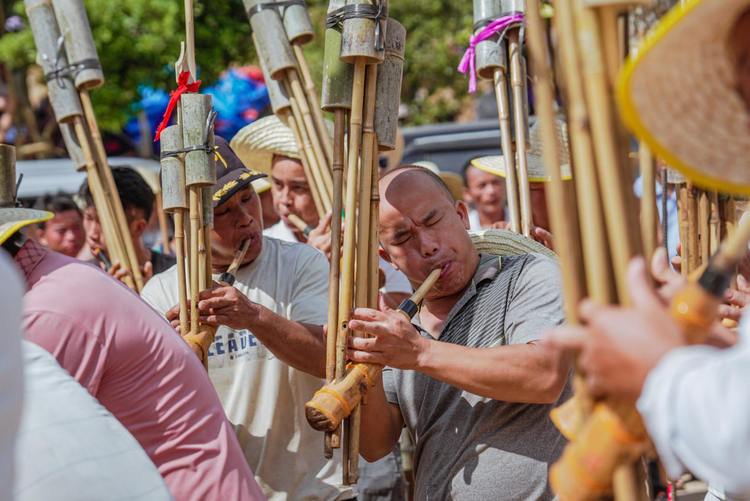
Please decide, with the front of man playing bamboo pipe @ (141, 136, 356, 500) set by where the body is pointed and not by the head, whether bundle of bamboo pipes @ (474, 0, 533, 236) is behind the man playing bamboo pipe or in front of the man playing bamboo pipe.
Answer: behind

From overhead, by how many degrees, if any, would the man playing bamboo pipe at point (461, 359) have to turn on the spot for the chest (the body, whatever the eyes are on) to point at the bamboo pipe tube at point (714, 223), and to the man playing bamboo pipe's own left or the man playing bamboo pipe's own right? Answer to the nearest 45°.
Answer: approximately 180°

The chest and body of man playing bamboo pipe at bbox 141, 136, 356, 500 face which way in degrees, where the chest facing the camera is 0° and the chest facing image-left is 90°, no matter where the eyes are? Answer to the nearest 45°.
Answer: approximately 45°

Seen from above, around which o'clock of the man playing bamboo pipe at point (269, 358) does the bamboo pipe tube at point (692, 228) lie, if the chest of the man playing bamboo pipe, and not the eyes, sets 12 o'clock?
The bamboo pipe tube is roughly at 8 o'clock from the man playing bamboo pipe.

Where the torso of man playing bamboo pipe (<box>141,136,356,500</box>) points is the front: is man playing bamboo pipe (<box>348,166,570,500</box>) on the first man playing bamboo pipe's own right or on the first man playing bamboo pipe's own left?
on the first man playing bamboo pipe's own left

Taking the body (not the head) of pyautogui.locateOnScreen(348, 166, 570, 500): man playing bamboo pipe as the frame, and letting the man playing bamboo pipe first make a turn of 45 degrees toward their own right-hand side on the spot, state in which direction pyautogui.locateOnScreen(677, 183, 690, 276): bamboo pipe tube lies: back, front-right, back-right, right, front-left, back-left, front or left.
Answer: back-right

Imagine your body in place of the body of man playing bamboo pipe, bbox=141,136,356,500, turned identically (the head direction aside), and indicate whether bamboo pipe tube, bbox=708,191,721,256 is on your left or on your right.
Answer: on your left

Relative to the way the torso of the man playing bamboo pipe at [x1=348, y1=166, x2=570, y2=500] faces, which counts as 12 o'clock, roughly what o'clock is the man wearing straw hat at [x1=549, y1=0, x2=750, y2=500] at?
The man wearing straw hat is roughly at 10 o'clock from the man playing bamboo pipe.

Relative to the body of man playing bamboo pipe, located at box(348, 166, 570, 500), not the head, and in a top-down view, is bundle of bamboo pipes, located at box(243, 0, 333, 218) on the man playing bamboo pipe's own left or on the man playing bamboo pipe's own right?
on the man playing bamboo pipe's own right
